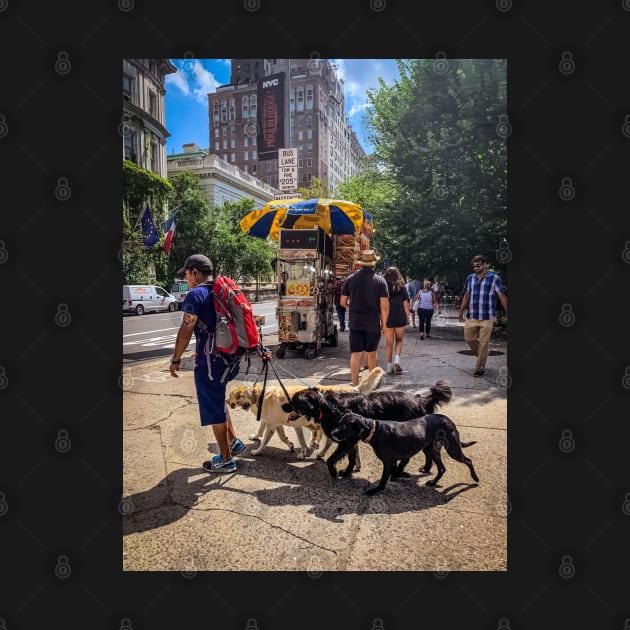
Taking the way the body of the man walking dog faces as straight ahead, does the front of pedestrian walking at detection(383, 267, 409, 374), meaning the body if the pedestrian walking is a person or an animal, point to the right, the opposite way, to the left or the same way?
to the right

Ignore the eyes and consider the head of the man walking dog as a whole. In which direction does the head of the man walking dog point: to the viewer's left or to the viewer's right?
to the viewer's left

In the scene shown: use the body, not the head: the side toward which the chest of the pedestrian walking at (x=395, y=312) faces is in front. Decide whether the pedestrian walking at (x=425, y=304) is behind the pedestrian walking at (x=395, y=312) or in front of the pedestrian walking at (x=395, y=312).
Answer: in front

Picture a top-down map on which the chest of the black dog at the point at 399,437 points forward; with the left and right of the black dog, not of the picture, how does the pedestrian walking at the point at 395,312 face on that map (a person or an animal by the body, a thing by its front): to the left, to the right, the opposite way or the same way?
to the right

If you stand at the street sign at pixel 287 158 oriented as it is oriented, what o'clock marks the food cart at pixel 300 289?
The food cart is roughly at 12 o'clock from the street sign.

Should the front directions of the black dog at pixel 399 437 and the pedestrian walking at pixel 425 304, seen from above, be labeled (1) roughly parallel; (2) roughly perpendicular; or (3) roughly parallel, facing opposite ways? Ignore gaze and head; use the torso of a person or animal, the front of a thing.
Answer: roughly perpendicular

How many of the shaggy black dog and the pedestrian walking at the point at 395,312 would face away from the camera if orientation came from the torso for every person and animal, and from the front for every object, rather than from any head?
1

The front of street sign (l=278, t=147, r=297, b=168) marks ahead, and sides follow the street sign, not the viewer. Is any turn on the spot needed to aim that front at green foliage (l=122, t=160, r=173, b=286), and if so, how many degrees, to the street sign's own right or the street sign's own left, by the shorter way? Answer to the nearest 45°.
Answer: approximately 135° to the street sign's own right

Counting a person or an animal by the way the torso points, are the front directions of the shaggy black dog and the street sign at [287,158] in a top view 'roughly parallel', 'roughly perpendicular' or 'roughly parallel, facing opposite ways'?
roughly perpendicular

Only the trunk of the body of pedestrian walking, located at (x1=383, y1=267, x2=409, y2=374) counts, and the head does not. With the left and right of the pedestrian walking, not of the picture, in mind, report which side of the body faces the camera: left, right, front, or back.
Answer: back

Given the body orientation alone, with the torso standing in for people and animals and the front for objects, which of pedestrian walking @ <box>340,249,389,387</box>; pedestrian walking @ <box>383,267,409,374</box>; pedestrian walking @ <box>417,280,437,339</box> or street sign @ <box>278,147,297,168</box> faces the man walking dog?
the street sign

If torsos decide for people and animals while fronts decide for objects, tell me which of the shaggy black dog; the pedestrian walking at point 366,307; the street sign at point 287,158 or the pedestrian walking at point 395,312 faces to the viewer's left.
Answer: the shaggy black dog

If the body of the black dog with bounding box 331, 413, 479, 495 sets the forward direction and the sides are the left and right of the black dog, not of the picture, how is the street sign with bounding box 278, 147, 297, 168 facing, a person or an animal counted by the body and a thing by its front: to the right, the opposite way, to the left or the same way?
to the left
